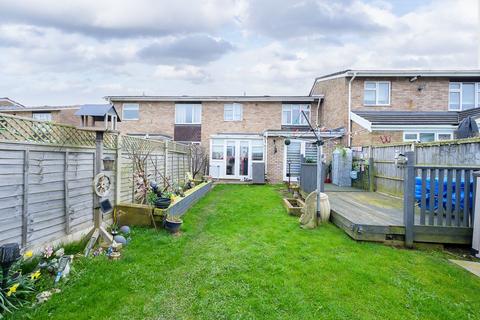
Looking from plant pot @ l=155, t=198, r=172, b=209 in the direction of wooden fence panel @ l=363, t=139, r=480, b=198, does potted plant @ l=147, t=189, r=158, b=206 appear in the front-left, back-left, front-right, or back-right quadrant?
back-left

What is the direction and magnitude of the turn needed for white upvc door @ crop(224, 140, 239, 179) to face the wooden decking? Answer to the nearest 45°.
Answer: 0° — it already faces it

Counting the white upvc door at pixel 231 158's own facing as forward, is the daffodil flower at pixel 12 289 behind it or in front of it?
in front

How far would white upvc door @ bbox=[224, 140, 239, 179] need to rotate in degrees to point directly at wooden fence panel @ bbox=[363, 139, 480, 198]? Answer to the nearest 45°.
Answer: approximately 45° to its left

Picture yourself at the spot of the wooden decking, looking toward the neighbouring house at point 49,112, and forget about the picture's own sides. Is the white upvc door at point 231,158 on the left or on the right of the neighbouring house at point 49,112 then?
right

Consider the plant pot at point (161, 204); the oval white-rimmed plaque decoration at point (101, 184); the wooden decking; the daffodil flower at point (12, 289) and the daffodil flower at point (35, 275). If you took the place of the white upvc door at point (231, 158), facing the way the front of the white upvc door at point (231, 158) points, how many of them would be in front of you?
5

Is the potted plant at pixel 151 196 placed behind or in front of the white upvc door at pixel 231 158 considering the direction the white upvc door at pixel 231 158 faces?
in front

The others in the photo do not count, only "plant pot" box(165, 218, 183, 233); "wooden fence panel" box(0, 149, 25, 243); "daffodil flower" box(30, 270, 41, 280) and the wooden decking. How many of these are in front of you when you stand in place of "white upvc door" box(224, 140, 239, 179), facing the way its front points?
4

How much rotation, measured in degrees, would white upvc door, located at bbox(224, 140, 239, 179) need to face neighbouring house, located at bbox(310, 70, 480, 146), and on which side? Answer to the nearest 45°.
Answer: approximately 90° to its left

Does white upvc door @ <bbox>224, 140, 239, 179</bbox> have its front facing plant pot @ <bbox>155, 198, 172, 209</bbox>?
yes

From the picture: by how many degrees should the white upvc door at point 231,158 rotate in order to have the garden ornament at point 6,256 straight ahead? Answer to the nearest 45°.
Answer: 0° — it already faces it

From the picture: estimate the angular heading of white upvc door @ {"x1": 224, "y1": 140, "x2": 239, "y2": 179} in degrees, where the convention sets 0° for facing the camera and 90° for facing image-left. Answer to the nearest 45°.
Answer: approximately 0°

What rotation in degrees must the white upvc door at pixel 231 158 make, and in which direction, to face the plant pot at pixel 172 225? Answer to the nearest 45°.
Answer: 0° — it already faces it

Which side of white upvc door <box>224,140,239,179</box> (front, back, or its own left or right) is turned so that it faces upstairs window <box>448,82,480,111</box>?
left
